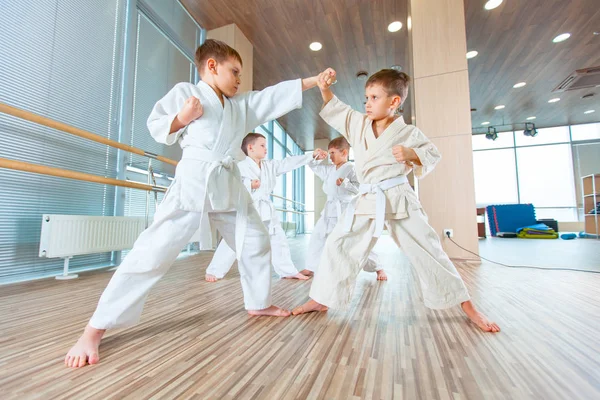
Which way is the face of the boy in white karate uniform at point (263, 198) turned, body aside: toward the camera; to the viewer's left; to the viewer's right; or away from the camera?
to the viewer's right

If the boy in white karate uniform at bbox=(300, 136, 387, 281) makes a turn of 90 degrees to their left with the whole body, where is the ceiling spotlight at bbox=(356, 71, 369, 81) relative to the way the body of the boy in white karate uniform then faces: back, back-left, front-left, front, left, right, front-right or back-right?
back-left

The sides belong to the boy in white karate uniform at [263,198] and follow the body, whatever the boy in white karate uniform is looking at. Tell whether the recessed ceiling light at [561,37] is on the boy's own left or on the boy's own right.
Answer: on the boy's own left

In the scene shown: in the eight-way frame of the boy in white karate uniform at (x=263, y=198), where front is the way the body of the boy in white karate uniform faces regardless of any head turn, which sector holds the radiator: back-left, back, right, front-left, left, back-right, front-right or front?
back-right

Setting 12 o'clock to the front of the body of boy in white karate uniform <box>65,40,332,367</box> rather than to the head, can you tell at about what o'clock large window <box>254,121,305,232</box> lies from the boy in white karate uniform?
The large window is roughly at 8 o'clock from the boy in white karate uniform.

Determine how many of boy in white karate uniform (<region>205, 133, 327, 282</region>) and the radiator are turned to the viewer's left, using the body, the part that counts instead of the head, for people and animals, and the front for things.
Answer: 0

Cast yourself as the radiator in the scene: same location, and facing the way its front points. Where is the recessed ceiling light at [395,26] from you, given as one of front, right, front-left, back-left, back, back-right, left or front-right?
front-left

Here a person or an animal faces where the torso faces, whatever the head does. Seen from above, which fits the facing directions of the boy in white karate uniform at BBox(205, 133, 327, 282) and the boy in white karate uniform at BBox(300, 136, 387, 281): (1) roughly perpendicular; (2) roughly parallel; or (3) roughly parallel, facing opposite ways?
roughly perpendicular

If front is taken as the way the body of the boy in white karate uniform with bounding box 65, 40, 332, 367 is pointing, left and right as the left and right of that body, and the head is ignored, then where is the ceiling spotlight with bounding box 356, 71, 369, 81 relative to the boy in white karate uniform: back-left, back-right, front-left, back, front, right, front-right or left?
left

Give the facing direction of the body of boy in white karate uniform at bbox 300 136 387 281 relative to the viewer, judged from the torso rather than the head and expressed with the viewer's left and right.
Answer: facing the viewer and to the left of the viewer

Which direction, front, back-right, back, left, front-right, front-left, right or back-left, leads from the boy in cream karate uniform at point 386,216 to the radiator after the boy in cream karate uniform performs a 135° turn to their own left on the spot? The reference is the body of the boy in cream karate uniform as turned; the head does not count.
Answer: back

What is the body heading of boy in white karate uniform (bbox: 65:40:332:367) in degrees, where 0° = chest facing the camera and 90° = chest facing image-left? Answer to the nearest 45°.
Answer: approximately 315°

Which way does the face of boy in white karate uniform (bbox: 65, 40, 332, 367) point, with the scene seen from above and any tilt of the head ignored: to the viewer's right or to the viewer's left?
to the viewer's right

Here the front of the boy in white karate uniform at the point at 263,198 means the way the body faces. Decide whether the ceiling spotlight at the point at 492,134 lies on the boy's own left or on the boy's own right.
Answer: on the boy's own left

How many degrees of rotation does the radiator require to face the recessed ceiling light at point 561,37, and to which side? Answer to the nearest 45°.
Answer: approximately 45° to its left

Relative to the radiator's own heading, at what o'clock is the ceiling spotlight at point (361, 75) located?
The ceiling spotlight is roughly at 10 o'clock from the radiator.

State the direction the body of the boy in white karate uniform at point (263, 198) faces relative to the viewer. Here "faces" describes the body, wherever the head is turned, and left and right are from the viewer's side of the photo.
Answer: facing the viewer and to the right of the viewer

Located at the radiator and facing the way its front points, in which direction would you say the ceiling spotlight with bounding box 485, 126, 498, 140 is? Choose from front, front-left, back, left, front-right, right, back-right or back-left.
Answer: front-left

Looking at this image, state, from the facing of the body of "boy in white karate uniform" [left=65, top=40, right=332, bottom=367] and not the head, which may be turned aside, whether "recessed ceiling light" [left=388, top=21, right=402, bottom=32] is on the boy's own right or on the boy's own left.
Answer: on the boy's own left
